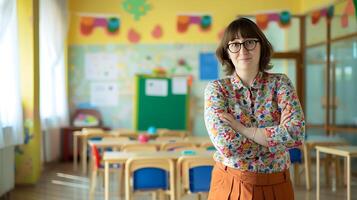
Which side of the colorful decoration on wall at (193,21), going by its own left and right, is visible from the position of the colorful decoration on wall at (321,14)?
left

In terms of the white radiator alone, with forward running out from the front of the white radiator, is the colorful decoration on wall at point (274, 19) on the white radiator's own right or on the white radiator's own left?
on the white radiator's own left

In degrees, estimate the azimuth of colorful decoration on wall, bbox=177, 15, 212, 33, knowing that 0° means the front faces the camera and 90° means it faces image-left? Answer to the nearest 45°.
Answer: approximately 0°

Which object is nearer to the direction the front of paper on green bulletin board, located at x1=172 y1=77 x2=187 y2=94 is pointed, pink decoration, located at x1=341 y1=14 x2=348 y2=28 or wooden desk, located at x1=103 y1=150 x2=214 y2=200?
the wooden desk

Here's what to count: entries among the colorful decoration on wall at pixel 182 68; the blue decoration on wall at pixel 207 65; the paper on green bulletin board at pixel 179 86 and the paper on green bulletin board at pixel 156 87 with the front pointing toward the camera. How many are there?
4

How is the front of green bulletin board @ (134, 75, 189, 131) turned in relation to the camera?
facing the viewer

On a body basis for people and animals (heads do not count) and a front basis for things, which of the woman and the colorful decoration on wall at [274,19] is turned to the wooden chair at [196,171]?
the colorful decoration on wall

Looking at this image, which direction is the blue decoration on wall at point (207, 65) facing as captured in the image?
toward the camera

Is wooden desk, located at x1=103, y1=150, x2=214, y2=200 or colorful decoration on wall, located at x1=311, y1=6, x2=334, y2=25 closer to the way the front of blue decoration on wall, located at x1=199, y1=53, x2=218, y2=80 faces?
the wooden desk

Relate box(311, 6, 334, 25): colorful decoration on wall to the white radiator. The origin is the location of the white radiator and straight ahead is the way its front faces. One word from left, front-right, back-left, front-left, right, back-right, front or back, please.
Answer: front-left

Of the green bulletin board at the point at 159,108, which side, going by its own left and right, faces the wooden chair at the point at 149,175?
front

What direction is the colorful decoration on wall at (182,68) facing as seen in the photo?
toward the camera

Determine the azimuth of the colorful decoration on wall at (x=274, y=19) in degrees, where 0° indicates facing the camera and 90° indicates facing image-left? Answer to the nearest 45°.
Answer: approximately 0°

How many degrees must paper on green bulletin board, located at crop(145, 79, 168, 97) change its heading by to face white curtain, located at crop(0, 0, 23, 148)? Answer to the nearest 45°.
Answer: approximately 45° to its right

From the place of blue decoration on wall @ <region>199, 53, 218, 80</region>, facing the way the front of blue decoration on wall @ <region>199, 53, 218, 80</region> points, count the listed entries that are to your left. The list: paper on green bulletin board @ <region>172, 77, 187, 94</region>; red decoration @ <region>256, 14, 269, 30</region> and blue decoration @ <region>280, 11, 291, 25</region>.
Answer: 2

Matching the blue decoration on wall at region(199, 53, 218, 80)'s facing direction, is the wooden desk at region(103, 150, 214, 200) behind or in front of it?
in front
